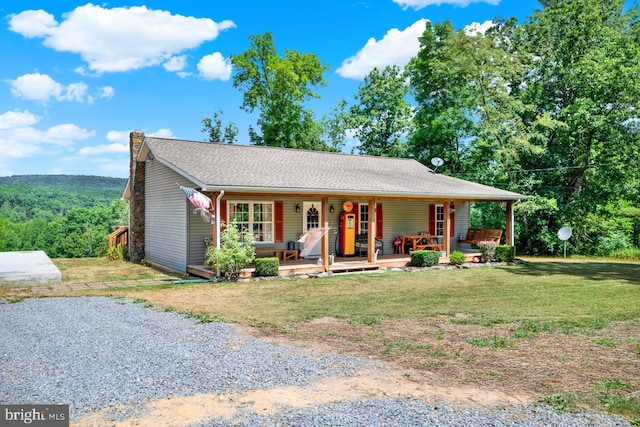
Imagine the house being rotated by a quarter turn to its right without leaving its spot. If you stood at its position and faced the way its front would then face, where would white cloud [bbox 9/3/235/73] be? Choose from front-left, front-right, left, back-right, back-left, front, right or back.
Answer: right

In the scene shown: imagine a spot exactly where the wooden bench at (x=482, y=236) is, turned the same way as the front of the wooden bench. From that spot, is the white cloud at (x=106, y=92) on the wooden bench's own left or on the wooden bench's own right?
on the wooden bench's own right

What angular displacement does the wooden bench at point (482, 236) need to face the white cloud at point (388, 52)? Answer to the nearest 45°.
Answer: approximately 135° to its right

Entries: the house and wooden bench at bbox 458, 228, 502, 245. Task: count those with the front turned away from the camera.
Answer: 0

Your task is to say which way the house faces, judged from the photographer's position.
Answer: facing the viewer and to the right of the viewer

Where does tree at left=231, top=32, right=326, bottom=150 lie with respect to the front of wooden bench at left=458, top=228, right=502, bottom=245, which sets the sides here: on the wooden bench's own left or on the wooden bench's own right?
on the wooden bench's own right

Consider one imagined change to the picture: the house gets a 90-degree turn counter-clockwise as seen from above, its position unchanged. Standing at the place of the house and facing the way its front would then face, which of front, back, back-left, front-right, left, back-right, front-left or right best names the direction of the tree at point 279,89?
front-left

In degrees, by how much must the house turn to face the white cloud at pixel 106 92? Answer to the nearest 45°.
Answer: approximately 180°

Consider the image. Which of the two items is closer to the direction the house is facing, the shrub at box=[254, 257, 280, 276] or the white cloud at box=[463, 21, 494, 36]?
the shrub

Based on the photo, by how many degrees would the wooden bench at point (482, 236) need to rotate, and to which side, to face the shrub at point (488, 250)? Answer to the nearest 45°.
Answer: approximately 45° to its left
